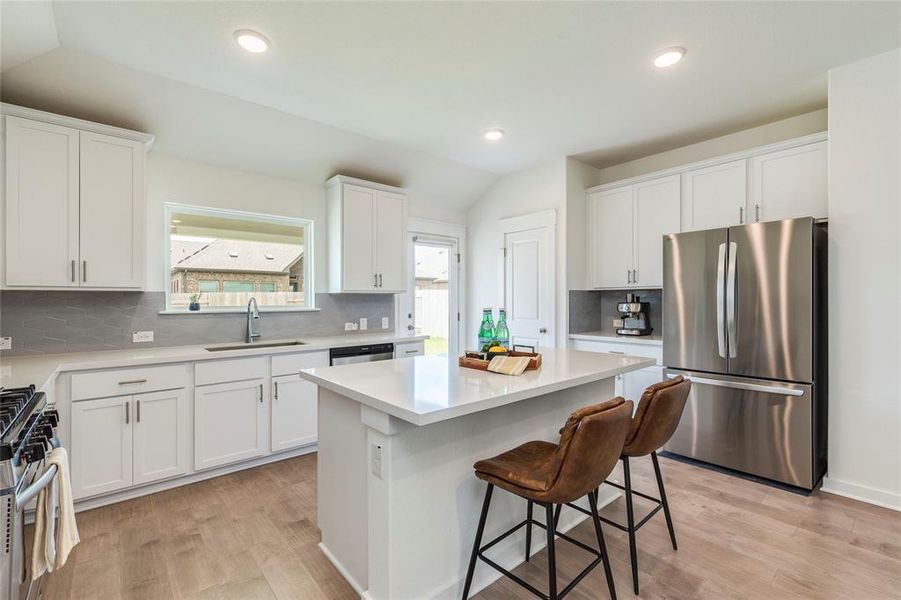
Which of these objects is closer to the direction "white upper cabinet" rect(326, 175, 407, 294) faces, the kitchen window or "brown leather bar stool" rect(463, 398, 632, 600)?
the brown leather bar stool

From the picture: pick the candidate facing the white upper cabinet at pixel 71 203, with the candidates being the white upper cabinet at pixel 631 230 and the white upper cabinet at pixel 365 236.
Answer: the white upper cabinet at pixel 631 230

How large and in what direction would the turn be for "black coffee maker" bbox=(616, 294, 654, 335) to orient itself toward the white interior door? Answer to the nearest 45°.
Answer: approximately 45° to its right

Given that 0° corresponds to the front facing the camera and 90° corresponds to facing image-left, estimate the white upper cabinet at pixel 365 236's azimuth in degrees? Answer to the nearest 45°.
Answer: approximately 315°

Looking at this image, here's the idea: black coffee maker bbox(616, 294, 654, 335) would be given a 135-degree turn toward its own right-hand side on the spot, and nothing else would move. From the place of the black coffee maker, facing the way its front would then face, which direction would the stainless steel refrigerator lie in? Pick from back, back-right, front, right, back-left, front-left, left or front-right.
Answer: back-right

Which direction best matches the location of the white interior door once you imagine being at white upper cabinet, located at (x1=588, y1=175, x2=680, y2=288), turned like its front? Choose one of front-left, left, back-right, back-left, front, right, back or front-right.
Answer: front-right

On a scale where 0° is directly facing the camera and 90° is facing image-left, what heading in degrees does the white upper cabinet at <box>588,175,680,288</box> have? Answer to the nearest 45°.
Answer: approximately 45°

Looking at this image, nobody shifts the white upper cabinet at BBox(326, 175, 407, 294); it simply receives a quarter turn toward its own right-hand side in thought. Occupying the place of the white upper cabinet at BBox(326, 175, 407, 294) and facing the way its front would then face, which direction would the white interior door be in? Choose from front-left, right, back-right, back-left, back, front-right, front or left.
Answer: back-left

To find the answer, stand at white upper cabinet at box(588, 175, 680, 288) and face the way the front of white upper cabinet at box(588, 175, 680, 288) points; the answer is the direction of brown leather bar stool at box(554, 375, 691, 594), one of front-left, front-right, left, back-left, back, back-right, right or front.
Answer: front-left

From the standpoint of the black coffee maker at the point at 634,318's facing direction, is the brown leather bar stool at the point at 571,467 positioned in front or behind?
in front

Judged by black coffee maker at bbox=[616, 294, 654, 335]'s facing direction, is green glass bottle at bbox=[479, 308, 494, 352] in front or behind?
in front
